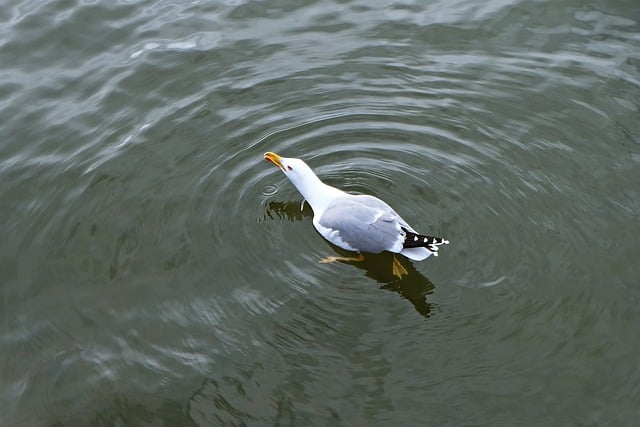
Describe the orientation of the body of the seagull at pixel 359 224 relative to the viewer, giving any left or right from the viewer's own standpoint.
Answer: facing to the left of the viewer
